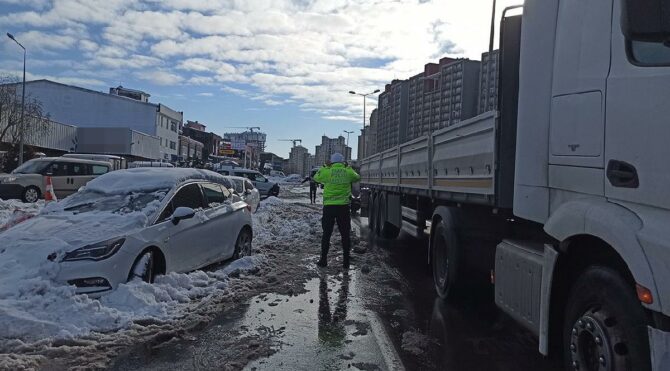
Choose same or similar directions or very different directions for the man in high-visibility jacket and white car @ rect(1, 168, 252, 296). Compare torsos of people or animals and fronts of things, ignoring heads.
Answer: very different directions

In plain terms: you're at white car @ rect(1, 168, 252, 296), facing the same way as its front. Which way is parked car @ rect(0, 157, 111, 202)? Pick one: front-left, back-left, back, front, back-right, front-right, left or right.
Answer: back-right

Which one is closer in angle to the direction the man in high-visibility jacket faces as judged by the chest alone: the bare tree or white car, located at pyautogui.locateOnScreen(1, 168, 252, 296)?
the bare tree

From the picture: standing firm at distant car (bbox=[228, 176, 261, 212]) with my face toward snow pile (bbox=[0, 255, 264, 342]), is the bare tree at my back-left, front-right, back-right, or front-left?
back-right

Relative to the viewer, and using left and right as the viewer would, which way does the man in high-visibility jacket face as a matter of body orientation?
facing away from the viewer

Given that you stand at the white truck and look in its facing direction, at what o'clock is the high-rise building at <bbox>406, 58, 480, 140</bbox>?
The high-rise building is roughly at 7 o'clock from the white truck.

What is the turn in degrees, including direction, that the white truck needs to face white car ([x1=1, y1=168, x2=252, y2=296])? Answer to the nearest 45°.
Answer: approximately 135° to its right

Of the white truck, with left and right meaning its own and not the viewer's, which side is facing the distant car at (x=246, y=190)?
back

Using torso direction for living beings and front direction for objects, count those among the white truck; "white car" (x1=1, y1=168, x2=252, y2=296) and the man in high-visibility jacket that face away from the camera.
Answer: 1

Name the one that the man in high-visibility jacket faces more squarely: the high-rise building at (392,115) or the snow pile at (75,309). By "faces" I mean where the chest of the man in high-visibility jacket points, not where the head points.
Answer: the high-rise building

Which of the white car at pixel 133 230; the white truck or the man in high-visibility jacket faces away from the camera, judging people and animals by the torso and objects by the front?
the man in high-visibility jacket

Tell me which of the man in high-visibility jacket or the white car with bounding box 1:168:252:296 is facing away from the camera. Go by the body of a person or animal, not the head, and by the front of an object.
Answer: the man in high-visibility jacket
